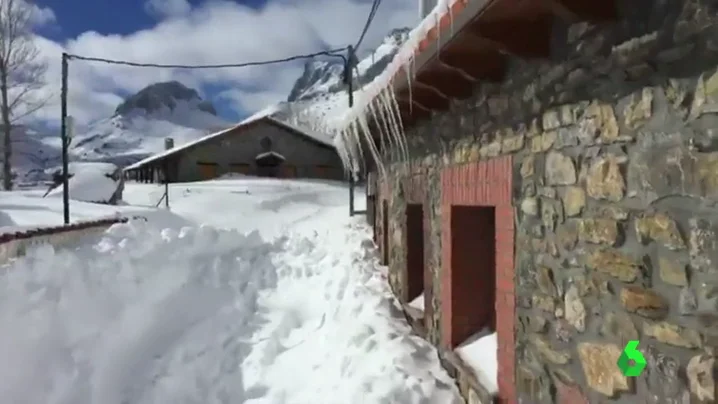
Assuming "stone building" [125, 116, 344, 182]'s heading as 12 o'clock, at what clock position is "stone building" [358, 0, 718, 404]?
"stone building" [358, 0, 718, 404] is roughly at 12 o'clock from "stone building" [125, 116, 344, 182].

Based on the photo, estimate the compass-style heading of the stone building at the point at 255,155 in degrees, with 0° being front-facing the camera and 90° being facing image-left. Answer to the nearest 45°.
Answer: approximately 0°
